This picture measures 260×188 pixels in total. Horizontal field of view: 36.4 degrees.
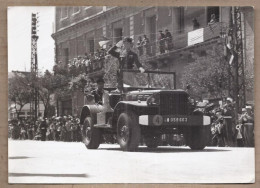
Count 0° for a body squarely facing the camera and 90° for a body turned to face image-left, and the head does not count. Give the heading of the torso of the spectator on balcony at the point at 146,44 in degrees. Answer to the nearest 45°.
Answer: approximately 45°
